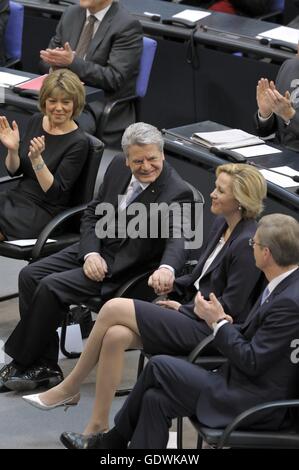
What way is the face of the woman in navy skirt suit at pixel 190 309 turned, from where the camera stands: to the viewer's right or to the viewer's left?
to the viewer's left

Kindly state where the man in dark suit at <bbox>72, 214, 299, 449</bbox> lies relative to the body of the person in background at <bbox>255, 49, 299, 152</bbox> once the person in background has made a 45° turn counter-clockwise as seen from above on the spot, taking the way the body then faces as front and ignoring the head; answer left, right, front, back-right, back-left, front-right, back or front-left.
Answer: front

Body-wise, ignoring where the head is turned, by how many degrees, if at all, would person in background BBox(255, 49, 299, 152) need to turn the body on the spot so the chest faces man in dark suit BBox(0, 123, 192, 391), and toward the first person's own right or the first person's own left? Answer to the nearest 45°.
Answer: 0° — they already face them

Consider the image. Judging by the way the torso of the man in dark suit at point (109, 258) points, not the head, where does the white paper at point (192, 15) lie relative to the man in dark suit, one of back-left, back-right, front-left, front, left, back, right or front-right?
back-right

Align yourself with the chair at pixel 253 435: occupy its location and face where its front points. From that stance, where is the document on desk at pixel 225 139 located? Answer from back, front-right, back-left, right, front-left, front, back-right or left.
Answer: right

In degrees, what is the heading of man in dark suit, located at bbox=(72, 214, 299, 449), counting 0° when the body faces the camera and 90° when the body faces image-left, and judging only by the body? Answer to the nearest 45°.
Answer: approximately 90°

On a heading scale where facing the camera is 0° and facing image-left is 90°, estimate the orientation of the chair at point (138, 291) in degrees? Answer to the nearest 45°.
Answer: approximately 45°

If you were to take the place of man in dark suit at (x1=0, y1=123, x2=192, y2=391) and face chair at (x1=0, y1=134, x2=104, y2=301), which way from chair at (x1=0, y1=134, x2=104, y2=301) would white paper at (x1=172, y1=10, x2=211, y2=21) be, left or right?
right

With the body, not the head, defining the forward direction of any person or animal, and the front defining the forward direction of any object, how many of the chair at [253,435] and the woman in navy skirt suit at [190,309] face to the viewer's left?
2

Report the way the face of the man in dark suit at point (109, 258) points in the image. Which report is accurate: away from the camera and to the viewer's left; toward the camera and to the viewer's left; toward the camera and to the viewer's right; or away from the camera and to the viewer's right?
toward the camera and to the viewer's right

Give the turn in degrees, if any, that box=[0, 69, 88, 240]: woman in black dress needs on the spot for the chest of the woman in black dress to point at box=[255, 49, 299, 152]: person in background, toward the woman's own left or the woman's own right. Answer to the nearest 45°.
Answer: approximately 135° to the woman's own left

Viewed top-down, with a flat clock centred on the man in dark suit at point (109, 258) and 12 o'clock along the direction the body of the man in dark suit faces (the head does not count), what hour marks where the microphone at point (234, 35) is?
The microphone is roughly at 5 o'clock from the man in dark suit.

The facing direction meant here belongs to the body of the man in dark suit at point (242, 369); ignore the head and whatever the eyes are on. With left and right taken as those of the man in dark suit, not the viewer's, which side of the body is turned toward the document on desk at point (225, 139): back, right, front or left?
right

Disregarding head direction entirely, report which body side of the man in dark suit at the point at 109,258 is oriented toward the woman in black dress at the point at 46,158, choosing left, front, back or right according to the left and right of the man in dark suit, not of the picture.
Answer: right

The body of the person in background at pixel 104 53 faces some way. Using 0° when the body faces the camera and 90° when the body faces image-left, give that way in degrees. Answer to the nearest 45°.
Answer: approximately 45°

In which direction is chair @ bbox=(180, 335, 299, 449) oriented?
to the viewer's left

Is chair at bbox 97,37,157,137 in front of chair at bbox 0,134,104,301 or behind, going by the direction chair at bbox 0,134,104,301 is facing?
behind

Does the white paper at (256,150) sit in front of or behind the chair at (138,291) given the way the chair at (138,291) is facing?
behind
